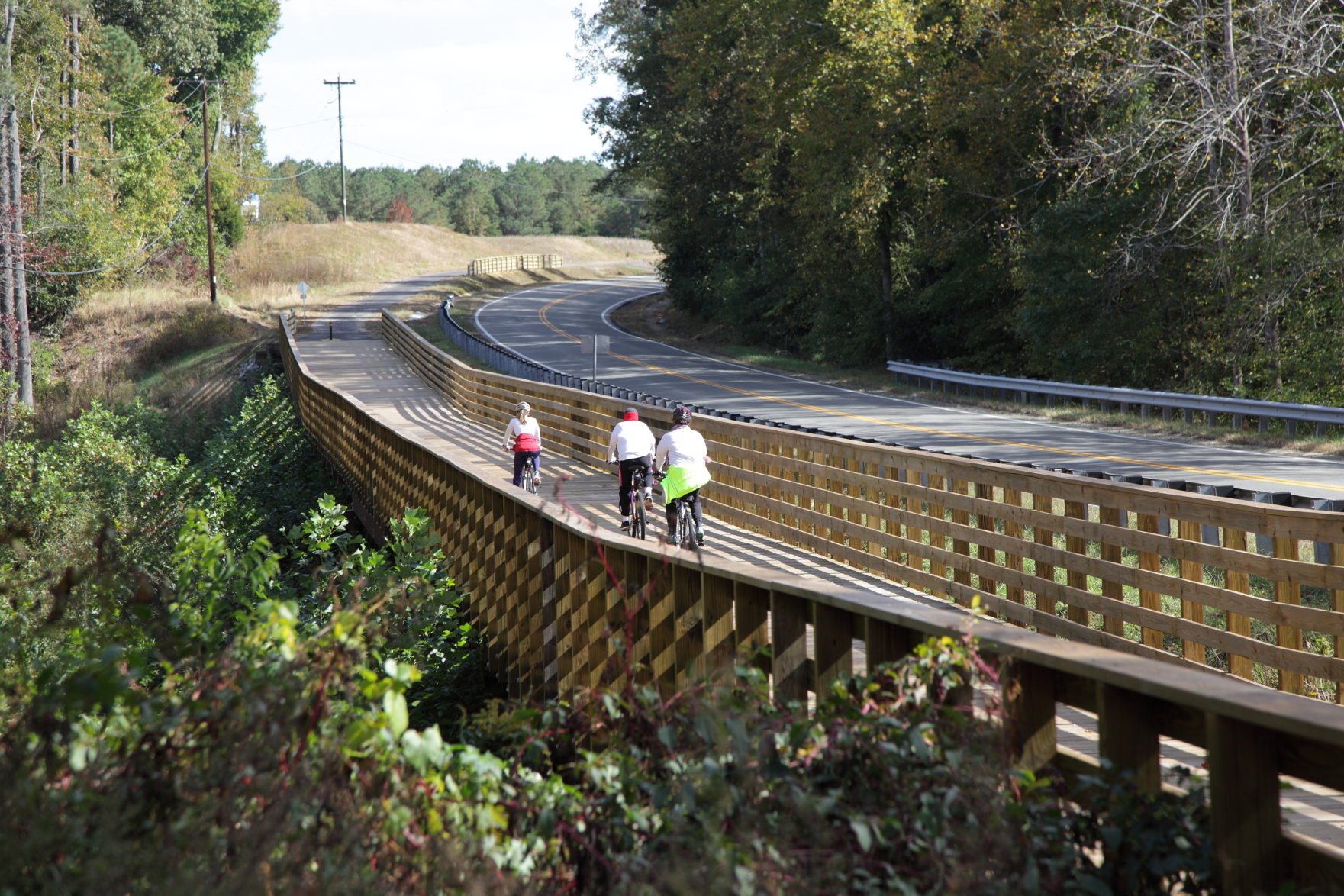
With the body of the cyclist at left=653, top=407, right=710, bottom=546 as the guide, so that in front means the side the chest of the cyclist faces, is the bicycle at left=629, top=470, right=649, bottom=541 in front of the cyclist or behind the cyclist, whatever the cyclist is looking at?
in front

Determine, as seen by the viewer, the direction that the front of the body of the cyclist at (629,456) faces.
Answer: away from the camera

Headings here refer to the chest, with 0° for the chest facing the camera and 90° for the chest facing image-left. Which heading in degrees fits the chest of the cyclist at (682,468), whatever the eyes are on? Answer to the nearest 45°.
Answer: approximately 180°

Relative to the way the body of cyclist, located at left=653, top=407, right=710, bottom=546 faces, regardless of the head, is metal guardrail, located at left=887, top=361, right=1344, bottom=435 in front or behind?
in front

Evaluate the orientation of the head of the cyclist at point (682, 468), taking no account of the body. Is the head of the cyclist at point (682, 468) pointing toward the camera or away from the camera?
away from the camera

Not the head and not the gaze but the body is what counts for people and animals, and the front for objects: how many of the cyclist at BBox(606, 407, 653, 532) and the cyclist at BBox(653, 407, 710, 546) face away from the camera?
2

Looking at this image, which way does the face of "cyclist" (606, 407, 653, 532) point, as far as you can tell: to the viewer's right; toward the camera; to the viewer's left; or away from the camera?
away from the camera
